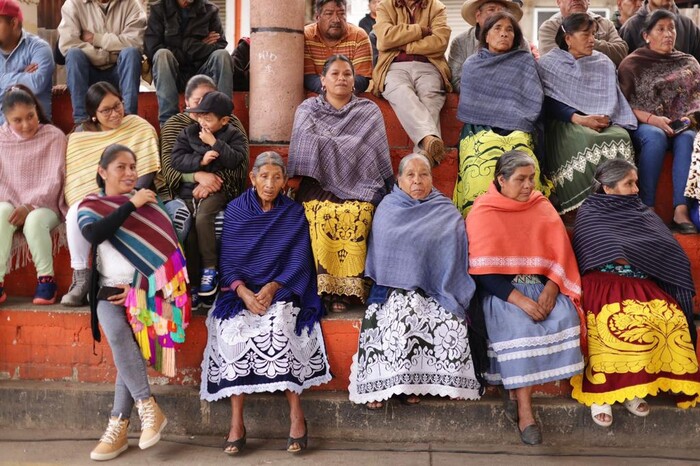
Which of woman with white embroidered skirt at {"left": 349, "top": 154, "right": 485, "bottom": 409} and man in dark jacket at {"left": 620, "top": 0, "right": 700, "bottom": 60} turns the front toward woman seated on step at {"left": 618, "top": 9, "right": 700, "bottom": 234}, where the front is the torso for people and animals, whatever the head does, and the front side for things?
the man in dark jacket

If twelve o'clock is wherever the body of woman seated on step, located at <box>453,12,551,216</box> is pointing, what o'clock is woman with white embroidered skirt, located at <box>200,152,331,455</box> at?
The woman with white embroidered skirt is roughly at 1 o'clock from the woman seated on step.

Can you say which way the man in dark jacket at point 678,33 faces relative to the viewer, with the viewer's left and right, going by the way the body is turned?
facing the viewer

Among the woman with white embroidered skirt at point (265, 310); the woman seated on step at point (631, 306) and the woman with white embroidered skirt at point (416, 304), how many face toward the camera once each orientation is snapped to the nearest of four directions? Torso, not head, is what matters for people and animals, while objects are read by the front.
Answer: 3

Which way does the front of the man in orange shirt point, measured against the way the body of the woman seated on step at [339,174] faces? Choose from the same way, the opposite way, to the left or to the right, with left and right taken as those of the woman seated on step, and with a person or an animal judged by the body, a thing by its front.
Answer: the same way

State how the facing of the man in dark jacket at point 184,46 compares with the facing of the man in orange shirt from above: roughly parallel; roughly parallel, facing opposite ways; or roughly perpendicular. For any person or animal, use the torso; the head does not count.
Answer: roughly parallel

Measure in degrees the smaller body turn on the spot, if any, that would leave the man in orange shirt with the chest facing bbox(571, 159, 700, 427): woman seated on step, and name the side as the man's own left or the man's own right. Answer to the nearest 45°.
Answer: approximately 45° to the man's own left

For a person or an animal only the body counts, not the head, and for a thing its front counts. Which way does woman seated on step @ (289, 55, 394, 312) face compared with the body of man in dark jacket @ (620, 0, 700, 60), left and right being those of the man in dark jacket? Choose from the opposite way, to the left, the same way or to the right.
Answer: the same way

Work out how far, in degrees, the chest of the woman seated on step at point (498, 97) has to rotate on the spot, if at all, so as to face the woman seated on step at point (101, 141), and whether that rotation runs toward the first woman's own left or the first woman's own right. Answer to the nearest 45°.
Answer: approximately 90° to the first woman's own right

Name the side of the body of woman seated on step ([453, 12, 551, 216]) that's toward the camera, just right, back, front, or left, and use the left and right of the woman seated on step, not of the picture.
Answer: front

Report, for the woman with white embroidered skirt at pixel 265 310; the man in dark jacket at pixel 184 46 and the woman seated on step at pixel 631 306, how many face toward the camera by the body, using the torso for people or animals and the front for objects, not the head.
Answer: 3

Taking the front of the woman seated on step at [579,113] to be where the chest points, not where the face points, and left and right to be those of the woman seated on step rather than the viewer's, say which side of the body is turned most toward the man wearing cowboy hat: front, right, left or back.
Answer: back

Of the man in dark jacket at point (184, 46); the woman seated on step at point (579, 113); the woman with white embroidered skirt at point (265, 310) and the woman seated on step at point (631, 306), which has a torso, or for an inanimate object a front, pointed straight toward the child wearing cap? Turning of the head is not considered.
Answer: the man in dark jacket

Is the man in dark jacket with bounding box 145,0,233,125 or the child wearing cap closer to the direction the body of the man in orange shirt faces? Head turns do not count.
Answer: the child wearing cap

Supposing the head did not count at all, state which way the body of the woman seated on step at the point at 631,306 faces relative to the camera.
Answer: toward the camera

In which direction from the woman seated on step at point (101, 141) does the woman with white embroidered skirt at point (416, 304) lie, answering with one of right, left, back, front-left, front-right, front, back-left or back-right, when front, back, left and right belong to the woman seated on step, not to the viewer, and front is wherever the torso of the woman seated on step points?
front-left

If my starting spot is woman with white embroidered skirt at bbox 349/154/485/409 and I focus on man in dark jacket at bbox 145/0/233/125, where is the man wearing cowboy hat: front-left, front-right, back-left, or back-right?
front-right
